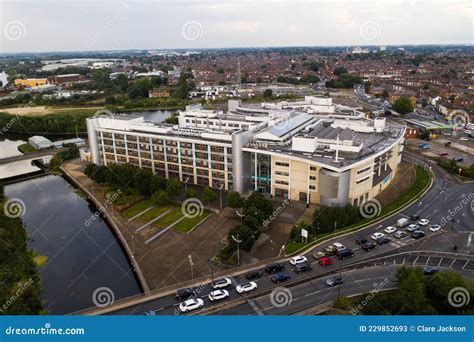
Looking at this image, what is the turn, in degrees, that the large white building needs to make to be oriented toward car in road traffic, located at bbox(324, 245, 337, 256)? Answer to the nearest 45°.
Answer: approximately 45° to its left

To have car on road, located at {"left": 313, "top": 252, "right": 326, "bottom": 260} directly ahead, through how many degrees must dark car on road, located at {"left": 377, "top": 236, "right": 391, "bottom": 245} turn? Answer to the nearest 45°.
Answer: approximately 180°

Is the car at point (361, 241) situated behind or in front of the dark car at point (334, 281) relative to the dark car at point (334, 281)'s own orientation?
behind

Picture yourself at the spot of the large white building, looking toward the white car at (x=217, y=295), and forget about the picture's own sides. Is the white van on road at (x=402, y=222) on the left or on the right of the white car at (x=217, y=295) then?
left

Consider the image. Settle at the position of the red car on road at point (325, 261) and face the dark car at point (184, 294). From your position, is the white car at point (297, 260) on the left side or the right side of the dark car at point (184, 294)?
right
